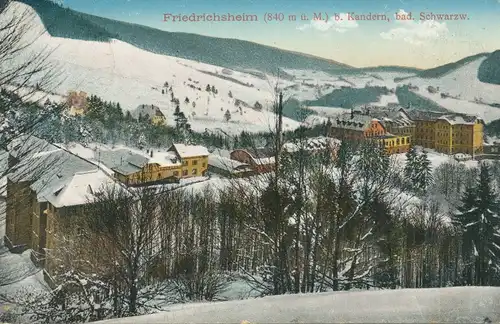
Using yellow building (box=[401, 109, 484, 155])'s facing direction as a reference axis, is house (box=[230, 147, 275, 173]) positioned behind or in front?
in front

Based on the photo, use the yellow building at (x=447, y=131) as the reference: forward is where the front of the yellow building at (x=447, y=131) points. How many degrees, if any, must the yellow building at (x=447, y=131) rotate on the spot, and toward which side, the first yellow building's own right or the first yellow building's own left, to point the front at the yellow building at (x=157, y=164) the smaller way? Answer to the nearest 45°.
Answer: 0° — it already faces it

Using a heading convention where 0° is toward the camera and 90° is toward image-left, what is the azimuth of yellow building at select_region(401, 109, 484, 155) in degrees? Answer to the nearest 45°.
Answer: approximately 45°

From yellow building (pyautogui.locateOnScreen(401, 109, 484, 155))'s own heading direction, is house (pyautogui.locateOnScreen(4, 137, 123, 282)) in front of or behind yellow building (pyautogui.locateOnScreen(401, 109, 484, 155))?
in front
